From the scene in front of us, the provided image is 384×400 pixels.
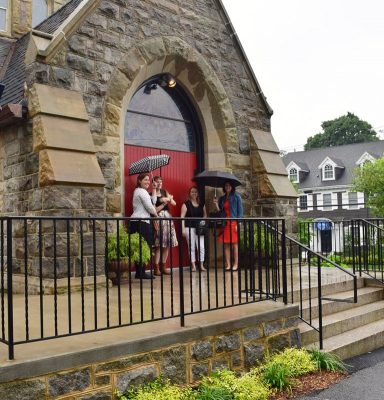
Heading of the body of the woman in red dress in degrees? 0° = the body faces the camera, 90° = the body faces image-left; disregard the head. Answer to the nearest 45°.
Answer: approximately 45°

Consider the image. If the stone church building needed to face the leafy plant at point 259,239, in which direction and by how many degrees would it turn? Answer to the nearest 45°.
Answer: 0° — it already faces it

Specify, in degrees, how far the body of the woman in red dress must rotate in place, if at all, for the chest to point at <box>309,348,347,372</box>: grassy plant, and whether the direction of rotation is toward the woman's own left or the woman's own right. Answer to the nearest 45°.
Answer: approximately 45° to the woman's own left

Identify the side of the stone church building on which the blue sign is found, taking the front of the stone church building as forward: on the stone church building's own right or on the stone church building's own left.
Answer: on the stone church building's own left

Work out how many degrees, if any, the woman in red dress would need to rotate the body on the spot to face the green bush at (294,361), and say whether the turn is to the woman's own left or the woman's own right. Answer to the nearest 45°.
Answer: approximately 45° to the woman's own left

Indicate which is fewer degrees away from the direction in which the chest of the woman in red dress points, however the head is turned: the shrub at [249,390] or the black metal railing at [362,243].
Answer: the shrub

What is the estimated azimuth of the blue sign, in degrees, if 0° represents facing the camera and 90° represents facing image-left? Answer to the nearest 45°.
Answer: approximately 0°

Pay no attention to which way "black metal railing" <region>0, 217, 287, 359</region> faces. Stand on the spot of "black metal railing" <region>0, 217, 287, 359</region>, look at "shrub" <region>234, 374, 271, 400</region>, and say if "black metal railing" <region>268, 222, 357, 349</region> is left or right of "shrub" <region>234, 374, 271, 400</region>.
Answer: left
